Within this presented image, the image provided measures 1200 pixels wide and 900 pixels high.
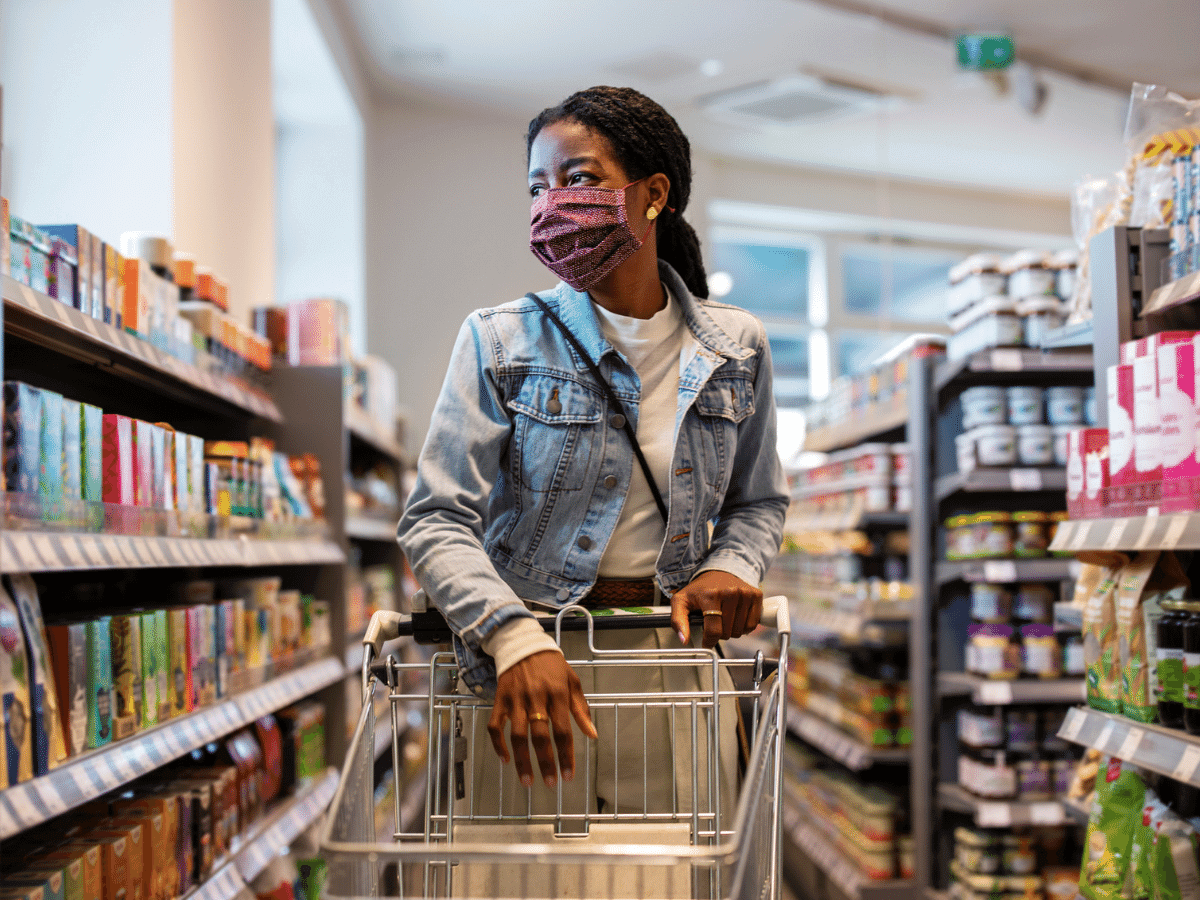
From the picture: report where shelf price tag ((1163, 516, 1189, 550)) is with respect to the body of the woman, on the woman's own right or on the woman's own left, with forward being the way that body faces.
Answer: on the woman's own left

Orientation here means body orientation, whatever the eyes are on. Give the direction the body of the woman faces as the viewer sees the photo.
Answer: toward the camera

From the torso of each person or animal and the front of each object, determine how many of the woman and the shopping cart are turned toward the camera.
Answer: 2

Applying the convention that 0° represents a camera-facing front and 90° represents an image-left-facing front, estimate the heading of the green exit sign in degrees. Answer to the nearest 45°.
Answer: approximately 0°

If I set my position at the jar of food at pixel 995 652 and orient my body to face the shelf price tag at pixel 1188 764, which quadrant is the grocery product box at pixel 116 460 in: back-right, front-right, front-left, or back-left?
front-right

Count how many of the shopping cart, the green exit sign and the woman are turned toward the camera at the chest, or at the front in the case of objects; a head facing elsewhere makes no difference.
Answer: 3

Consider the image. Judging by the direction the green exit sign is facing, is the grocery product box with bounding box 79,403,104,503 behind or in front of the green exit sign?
in front

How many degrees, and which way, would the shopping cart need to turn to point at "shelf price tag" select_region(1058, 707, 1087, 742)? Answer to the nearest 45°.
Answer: approximately 135° to its left

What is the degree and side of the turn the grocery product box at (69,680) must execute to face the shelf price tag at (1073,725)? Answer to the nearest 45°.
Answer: approximately 45° to its left

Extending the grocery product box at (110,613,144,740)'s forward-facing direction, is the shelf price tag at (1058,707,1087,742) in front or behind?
in front

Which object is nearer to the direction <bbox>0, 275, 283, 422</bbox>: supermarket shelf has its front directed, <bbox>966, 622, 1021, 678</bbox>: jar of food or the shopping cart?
the shopping cart

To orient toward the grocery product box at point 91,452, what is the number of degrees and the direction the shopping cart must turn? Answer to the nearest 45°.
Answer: approximately 135° to its right

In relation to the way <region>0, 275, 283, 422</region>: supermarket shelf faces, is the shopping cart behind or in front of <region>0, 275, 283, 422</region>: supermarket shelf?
in front
